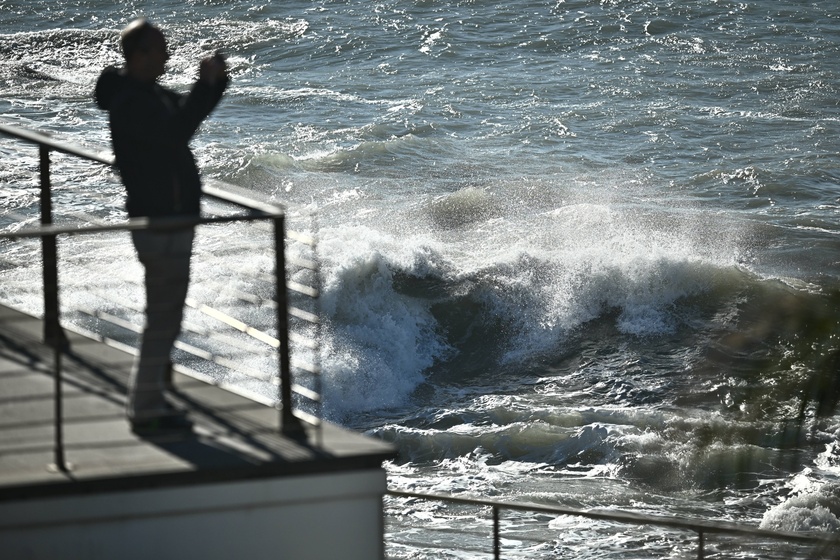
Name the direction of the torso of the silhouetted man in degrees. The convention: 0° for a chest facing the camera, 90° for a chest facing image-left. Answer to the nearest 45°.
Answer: approximately 270°
